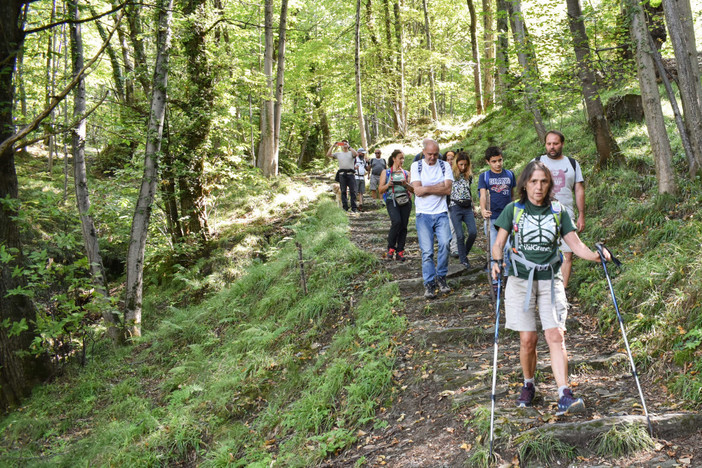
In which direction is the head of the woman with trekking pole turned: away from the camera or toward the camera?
toward the camera

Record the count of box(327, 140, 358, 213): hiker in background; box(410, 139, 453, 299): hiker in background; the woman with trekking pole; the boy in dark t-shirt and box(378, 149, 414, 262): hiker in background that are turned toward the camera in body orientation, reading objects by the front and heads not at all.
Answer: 5

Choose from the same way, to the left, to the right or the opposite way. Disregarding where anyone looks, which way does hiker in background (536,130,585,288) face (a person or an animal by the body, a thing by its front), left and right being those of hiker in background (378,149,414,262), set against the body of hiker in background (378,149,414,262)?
the same way

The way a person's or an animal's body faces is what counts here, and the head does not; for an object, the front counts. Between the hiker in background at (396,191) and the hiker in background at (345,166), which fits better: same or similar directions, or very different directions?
same or similar directions

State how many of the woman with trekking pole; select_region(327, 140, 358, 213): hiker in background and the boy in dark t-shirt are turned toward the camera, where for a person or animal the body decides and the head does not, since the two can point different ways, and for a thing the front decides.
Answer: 3

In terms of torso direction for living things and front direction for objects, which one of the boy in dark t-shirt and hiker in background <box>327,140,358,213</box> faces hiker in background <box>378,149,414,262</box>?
hiker in background <box>327,140,358,213</box>

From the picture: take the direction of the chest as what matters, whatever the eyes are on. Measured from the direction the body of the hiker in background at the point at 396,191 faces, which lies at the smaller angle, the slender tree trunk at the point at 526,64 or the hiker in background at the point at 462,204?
the hiker in background

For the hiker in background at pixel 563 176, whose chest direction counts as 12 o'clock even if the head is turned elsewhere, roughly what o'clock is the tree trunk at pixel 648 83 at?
The tree trunk is roughly at 7 o'clock from the hiker in background.

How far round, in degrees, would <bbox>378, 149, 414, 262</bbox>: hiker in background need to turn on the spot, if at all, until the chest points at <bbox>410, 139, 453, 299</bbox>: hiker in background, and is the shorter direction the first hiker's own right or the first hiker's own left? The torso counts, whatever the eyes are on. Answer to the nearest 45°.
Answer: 0° — they already face them

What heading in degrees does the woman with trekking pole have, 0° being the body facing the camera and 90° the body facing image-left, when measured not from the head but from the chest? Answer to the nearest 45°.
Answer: approximately 0°

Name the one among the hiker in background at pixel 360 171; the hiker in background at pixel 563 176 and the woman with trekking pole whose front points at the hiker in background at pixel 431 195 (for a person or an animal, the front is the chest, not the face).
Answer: the hiker in background at pixel 360 171

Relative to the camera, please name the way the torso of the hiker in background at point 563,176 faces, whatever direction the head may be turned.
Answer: toward the camera

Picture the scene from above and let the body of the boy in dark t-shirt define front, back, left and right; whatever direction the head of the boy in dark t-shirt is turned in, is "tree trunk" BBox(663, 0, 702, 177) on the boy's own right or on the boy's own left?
on the boy's own left

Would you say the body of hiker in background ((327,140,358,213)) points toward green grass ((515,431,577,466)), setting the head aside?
yes

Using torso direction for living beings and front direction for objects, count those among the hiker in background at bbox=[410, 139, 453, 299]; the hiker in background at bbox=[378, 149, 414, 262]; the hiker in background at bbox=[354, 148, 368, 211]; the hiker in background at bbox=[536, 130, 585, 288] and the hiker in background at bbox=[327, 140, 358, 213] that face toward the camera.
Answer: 5

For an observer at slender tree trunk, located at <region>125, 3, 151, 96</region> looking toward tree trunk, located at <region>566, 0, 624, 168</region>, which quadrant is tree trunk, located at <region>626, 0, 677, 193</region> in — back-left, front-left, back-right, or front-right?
front-right

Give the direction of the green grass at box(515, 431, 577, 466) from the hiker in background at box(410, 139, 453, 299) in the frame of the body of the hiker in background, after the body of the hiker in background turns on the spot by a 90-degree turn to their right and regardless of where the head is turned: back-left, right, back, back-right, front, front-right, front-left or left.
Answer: left
